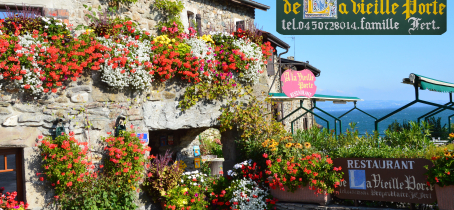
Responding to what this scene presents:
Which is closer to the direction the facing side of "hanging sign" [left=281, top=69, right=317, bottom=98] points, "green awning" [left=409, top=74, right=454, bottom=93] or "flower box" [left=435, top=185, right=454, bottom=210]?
the flower box
